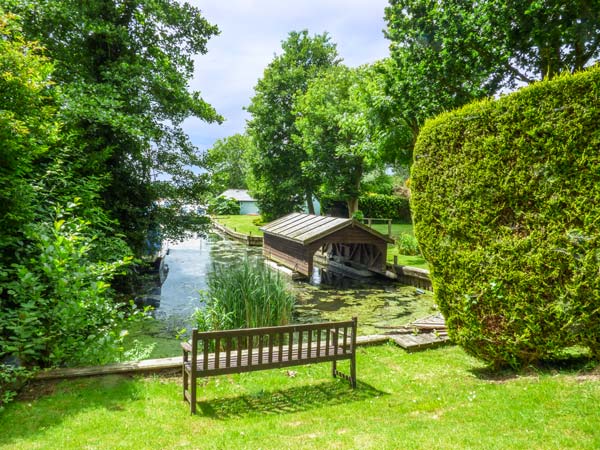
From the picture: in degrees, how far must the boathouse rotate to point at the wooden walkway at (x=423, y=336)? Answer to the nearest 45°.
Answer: approximately 45° to its right

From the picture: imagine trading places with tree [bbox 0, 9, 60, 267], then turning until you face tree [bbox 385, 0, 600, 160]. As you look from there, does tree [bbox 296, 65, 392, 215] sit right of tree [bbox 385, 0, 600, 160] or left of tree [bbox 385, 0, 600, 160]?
left

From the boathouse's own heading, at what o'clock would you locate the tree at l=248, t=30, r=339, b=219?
The tree is roughly at 7 o'clock from the boathouse.

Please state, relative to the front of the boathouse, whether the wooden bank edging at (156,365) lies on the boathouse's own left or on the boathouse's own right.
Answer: on the boathouse's own right

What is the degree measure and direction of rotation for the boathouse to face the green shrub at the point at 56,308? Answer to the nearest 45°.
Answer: approximately 45° to its right

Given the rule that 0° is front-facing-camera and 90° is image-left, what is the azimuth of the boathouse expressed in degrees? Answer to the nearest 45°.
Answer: approximately 315°

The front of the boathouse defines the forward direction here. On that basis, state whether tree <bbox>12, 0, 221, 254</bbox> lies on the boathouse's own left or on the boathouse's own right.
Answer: on the boathouse's own right

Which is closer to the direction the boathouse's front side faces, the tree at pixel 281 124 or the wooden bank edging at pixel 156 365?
the wooden bank edging
